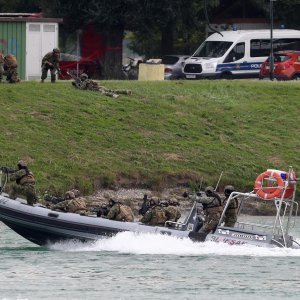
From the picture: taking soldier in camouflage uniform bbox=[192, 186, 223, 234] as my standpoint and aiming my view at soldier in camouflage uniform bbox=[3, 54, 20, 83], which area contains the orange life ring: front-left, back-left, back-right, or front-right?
back-right

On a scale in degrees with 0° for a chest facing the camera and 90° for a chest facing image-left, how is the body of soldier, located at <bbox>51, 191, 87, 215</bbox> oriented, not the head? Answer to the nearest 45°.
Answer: approximately 90°

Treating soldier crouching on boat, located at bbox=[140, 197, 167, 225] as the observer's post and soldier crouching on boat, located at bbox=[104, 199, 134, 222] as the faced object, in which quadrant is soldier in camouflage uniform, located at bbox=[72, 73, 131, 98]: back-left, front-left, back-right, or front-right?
front-right

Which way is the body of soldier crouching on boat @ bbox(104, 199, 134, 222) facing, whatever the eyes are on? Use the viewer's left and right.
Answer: facing to the left of the viewer

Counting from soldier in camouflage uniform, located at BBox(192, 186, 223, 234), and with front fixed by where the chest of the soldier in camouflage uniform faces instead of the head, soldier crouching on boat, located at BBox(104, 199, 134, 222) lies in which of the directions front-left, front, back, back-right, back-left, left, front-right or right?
front

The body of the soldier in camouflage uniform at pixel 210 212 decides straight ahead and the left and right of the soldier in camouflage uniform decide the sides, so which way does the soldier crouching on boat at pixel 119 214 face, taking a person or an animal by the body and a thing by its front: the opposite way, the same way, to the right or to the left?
the same way

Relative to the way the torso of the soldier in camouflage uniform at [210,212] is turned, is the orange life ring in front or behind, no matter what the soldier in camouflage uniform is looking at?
behind

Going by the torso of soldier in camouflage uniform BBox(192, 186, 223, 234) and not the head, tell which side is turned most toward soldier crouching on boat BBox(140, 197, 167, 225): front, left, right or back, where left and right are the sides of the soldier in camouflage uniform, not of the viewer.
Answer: front

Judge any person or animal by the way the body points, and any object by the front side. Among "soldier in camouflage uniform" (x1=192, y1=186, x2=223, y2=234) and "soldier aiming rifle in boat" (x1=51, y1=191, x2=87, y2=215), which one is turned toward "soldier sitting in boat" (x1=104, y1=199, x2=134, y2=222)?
the soldier in camouflage uniform
